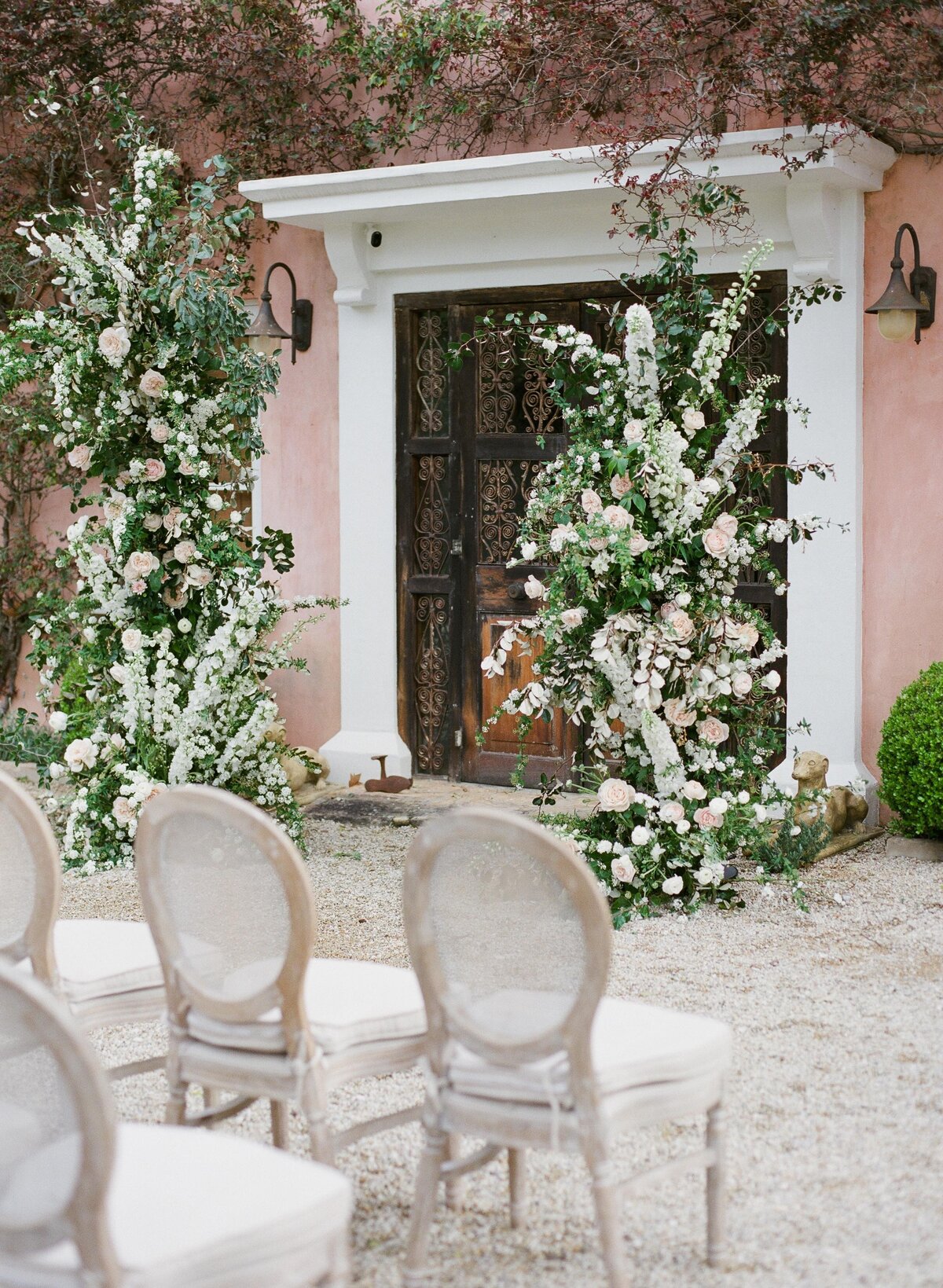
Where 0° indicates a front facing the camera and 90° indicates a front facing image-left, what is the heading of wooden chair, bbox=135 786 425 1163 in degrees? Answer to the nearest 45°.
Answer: approximately 225°

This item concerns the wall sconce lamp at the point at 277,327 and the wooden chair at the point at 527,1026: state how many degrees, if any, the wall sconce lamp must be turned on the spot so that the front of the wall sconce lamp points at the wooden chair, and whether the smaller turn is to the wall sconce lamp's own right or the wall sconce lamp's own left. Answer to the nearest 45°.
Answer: approximately 45° to the wall sconce lamp's own left

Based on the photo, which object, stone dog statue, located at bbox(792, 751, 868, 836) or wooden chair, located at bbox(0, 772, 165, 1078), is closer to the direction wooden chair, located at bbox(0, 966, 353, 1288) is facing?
the stone dog statue

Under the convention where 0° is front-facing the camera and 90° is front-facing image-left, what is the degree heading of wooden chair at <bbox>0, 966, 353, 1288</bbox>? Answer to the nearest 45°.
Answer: approximately 225°

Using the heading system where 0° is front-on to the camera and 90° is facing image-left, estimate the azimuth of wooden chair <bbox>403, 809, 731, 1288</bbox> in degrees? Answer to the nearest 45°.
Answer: approximately 225°

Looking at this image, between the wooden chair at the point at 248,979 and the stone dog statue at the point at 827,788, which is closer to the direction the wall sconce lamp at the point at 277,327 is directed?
the wooden chair

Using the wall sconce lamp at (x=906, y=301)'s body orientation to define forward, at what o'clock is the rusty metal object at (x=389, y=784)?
The rusty metal object is roughly at 2 o'clock from the wall sconce lamp.
